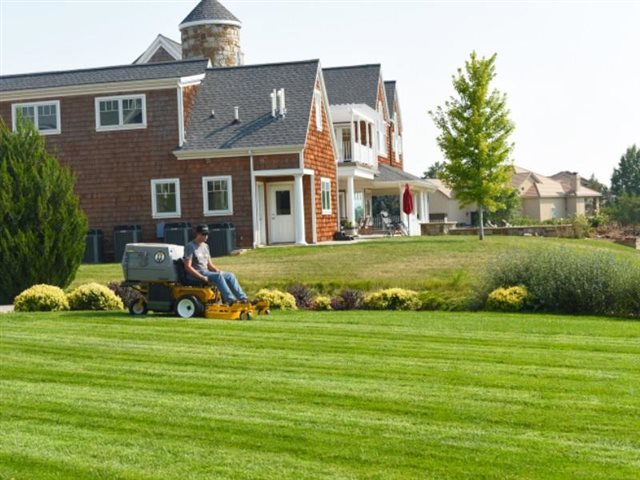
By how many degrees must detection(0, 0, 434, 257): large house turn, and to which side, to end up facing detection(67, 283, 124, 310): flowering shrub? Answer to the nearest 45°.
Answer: approximately 90° to its right

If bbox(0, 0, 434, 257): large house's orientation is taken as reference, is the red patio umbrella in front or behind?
in front

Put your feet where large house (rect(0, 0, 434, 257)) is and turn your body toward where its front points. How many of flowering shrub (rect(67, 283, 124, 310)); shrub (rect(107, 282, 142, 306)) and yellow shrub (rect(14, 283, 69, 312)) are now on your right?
3
